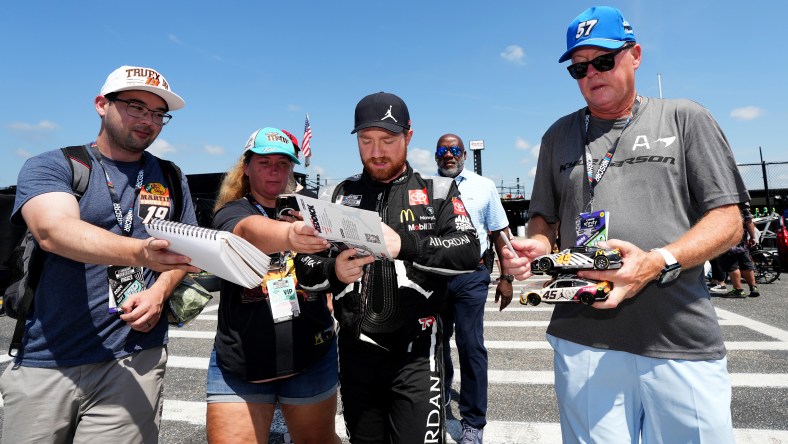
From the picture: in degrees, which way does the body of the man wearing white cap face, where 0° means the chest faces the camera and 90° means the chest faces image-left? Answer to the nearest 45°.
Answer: approximately 315°

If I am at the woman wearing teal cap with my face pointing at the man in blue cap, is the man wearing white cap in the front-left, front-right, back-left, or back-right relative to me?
back-right

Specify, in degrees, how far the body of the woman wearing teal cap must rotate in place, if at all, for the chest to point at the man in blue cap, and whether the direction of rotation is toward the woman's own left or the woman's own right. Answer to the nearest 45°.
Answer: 0° — they already face them

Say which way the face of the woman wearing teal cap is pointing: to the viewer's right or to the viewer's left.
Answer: to the viewer's right

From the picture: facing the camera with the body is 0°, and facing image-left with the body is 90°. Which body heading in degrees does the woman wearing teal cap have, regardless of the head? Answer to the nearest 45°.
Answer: approximately 315°

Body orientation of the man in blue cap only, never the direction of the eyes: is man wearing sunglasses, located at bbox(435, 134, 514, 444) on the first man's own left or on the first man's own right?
on the first man's own right

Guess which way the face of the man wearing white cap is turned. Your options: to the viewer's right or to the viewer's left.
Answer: to the viewer's right
